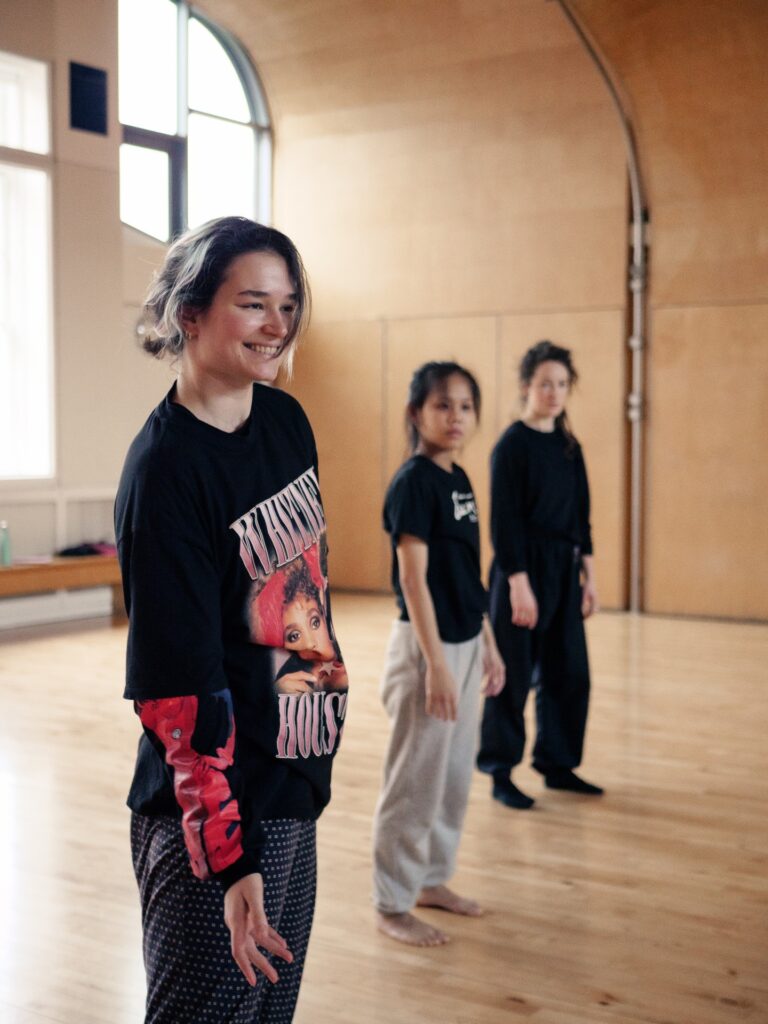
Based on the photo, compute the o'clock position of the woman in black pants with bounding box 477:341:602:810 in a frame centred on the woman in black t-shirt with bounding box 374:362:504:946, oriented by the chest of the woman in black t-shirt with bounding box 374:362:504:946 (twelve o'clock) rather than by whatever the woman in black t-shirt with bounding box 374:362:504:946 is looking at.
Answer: the woman in black pants with bounding box 477:341:602:810 is roughly at 8 o'clock from the woman in black t-shirt with bounding box 374:362:504:946.

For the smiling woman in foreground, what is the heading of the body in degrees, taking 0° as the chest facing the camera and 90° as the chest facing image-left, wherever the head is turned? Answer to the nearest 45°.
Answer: approximately 315°

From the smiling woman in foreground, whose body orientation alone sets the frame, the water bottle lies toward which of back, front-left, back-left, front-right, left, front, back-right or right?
back-left

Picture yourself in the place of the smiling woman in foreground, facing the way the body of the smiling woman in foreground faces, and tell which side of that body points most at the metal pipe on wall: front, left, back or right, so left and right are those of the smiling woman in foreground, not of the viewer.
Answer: left

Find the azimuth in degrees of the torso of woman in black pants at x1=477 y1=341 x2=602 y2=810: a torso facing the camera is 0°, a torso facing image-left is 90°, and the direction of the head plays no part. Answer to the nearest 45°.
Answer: approximately 315°

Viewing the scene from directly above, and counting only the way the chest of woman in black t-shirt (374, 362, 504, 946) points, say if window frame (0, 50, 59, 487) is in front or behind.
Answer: behind

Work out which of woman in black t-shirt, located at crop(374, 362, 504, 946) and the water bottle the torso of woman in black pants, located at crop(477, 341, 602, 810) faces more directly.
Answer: the woman in black t-shirt

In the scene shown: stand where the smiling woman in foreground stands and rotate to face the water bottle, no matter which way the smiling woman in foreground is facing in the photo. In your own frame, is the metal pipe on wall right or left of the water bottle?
right
